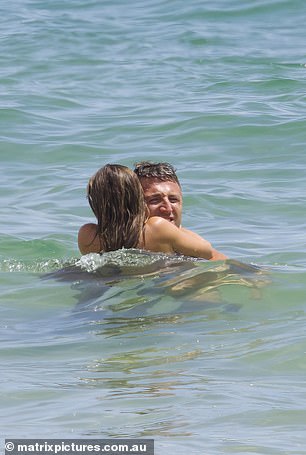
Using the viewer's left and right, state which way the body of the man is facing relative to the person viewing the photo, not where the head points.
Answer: facing the viewer
